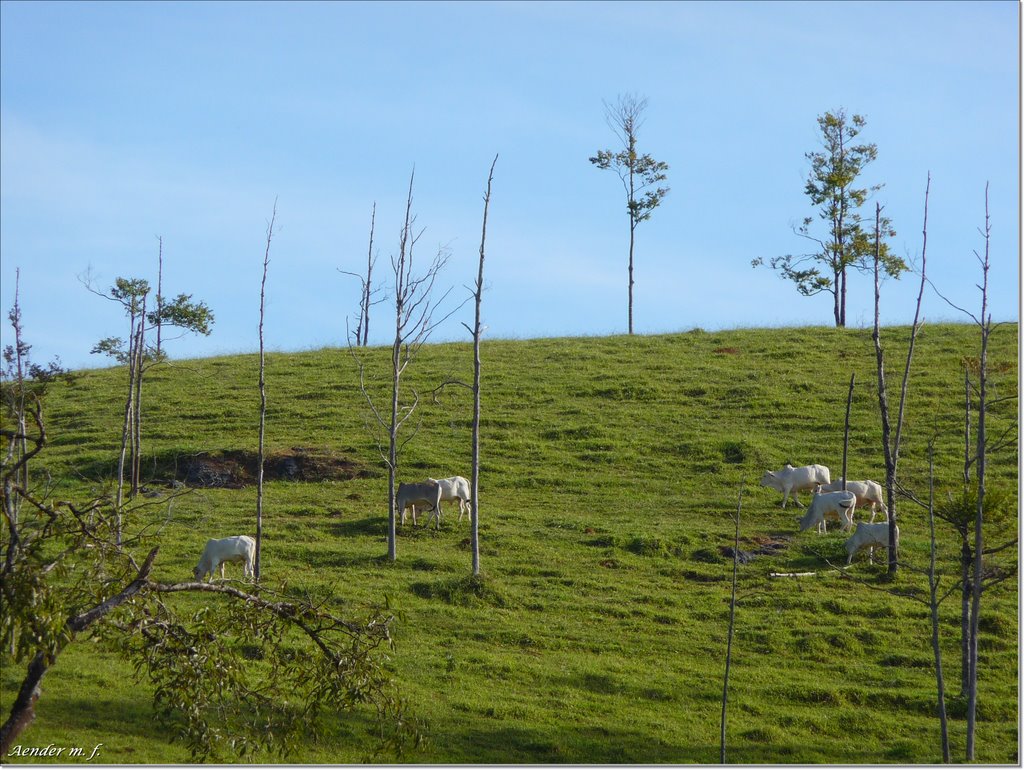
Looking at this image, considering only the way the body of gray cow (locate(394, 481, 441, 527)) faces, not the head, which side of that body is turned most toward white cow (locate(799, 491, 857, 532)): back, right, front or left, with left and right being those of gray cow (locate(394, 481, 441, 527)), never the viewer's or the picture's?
back

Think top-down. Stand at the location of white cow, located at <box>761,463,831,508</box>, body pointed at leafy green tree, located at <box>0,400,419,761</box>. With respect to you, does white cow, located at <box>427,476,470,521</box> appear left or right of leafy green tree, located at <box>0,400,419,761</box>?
right

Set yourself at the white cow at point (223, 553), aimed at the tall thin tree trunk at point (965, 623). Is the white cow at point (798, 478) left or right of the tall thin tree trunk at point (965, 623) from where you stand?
left

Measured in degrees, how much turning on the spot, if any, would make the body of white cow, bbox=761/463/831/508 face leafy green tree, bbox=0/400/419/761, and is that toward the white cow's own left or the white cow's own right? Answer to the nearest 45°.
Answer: approximately 90° to the white cow's own left

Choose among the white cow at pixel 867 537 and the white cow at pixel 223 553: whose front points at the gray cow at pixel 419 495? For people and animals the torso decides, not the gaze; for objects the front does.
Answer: the white cow at pixel 867 537

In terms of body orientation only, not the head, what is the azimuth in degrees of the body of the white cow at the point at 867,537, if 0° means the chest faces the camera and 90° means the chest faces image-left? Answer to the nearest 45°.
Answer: approximately 90°

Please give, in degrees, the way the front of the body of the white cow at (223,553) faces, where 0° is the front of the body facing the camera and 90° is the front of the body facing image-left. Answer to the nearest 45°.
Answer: approximately 90°

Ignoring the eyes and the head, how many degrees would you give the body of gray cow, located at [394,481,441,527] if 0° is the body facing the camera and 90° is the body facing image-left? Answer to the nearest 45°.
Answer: approximately 90°
